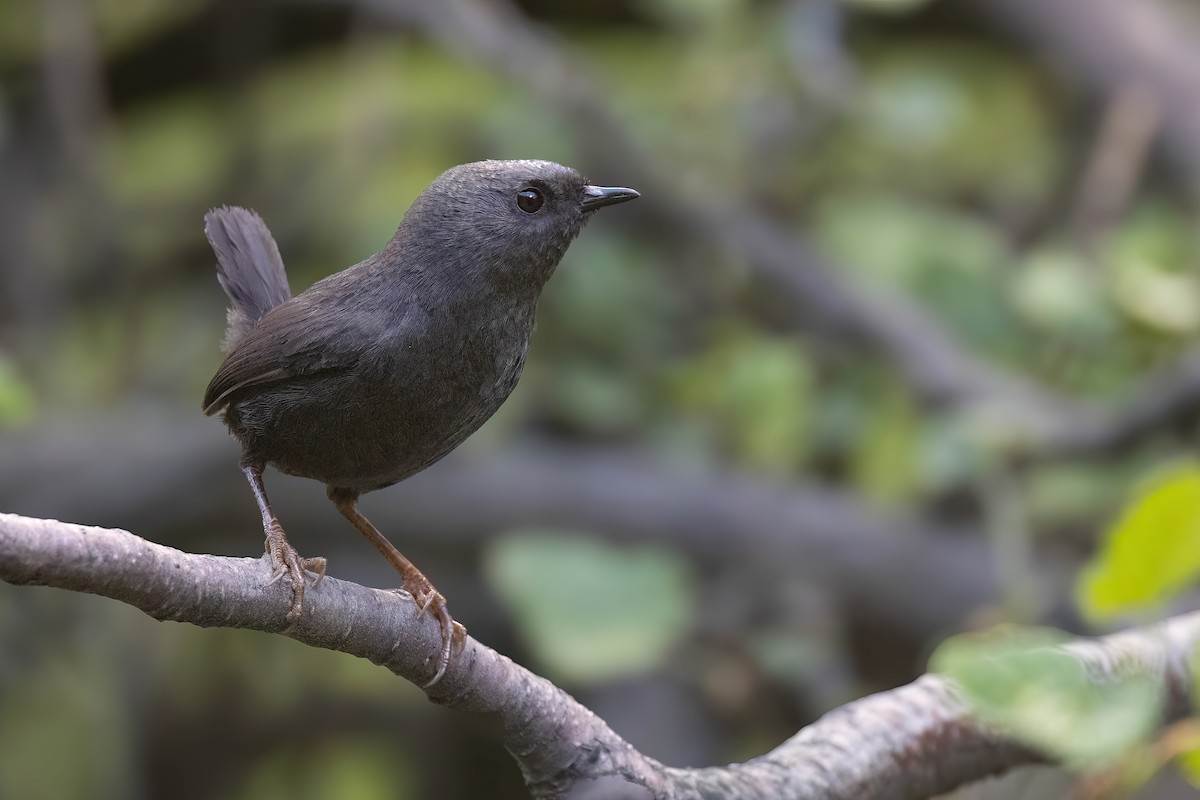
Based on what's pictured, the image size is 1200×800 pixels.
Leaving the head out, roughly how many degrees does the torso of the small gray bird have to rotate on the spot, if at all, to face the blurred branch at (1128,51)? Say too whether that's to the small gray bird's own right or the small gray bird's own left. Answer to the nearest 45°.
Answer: approximately 45° to the small gray bird's own left

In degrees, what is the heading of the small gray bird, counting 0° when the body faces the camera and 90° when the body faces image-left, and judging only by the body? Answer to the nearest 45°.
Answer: approximately 270°

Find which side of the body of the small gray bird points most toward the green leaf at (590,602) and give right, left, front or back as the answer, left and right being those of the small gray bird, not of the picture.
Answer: left

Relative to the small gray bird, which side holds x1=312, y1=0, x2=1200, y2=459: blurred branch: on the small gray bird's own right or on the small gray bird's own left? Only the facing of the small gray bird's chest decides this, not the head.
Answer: on the small gray bird's own left
